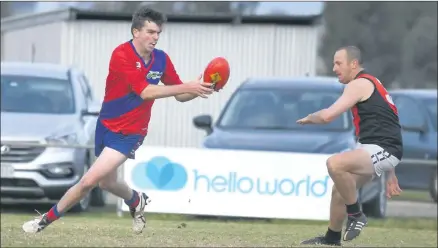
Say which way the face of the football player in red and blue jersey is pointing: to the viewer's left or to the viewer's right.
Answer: to the viewer's right

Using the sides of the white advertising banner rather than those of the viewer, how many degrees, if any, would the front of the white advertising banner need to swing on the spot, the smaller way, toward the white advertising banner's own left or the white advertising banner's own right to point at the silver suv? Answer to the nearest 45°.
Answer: approximately 90° to the white advertising banner's own right

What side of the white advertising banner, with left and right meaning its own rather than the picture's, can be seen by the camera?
front

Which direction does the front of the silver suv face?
toward the camera

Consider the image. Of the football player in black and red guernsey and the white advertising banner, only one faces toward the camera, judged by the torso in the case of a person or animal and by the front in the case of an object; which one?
the white advertising banner

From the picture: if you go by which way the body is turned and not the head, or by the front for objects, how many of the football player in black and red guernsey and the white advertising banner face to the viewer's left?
1

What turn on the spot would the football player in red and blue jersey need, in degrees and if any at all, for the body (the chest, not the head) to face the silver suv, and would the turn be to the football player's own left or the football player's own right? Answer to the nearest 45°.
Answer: approximately 135° to the football player's own left

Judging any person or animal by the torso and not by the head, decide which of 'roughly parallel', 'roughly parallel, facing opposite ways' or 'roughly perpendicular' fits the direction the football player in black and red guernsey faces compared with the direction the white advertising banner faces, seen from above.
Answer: roughly perpendicular

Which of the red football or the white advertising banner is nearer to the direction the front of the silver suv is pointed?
the red football

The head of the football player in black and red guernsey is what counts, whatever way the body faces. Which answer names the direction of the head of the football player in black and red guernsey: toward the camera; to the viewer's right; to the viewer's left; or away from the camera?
to the viewer's left

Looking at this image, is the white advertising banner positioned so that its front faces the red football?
yes

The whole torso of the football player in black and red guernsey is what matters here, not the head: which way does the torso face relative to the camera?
to the viewer's left

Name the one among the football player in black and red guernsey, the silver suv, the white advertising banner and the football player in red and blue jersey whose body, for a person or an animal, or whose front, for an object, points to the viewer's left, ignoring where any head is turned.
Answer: the football player in black and red guernsey

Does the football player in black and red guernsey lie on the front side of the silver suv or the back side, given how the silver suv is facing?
on the front side

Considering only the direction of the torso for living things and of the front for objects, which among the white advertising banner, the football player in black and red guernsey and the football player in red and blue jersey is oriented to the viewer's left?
the football player in black and red guernsey
